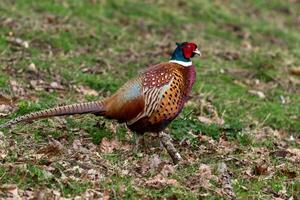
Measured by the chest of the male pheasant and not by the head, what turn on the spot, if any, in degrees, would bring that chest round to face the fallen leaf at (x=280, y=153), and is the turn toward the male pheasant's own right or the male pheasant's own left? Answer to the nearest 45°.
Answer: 0° — it already faces it

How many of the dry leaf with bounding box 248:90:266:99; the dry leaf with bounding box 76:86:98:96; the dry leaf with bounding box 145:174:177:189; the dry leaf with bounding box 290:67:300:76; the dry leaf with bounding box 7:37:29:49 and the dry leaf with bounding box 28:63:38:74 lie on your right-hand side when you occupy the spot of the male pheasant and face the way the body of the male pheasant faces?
1

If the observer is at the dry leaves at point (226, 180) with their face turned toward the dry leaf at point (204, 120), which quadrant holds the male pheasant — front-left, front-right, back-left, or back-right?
front-left

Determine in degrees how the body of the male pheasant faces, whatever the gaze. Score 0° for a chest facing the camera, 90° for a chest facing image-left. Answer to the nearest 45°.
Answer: approximately 270°

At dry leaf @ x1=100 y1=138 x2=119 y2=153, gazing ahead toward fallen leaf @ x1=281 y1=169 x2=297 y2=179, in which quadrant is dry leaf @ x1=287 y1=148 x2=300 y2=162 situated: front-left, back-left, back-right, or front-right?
front-left

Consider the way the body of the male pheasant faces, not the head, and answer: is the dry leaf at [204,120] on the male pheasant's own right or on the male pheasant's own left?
on the male pheasant's own left

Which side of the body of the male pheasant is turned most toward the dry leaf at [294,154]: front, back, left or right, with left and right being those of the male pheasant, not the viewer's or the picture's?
front

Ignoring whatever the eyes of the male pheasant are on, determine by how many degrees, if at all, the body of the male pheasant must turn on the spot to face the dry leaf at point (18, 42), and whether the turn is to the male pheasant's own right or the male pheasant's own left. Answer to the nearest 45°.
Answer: approximately 135° to the male pheasant's own left

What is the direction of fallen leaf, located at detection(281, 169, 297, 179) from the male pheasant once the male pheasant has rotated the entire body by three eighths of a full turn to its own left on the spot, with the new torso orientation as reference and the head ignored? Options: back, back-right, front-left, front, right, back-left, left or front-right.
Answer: back-right

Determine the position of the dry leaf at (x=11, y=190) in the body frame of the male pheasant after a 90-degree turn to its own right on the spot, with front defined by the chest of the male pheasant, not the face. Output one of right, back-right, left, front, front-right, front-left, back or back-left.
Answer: front-right

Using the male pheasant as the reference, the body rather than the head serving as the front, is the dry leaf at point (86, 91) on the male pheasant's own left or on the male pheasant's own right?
on the male pheasant's own left

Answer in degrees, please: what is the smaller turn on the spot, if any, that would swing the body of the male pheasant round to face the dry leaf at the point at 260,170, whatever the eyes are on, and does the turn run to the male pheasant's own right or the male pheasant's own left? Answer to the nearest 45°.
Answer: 0° — it already faces it

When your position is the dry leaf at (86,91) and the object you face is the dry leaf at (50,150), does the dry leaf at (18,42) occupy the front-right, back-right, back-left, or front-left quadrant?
back-right

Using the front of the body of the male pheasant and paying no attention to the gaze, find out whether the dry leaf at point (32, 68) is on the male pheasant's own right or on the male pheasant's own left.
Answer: on the male pheasant's own left

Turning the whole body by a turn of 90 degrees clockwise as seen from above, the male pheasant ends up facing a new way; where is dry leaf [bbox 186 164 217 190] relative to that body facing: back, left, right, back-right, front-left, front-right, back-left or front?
front-left
